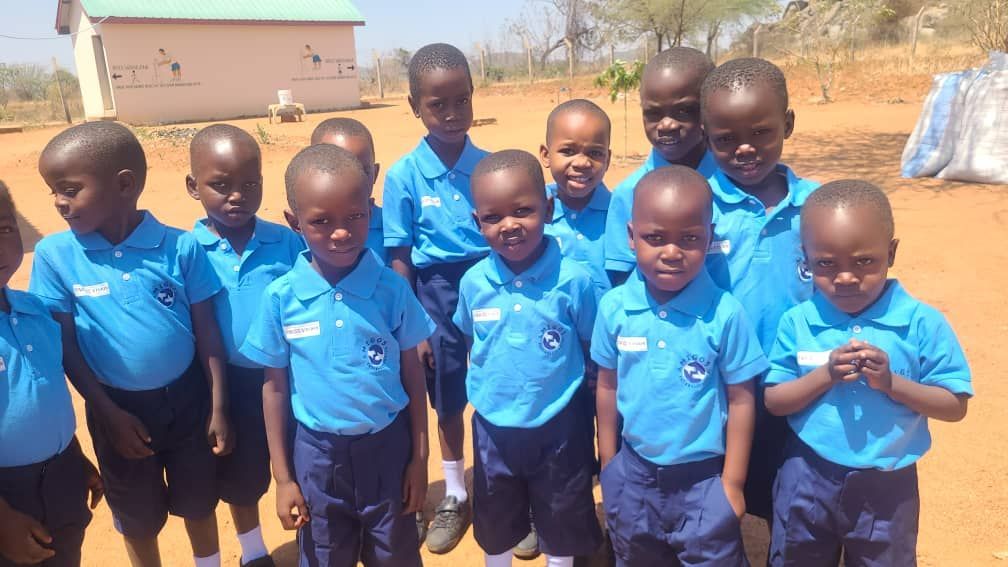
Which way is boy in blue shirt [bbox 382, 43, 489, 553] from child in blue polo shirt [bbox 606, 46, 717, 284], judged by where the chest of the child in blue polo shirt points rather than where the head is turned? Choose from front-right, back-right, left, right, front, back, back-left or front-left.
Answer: right

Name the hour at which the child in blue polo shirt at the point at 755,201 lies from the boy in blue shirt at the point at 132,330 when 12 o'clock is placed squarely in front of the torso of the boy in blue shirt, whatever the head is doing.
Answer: The child in blue polo shirt is roughly at 10 o'clock from the boy in blue shirt.

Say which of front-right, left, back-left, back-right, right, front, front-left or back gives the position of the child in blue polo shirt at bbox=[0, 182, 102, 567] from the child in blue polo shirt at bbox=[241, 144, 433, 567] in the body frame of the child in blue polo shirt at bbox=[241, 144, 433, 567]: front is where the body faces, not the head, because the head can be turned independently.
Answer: right

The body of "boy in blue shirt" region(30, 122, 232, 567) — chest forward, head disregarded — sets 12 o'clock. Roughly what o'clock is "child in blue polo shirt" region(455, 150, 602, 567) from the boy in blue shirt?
The child in blue polo shirt is roughly at 10 o'clock from the boy in blue shirt.

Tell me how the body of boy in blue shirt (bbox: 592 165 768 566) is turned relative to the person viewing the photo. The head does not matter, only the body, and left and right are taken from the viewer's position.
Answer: facing the viewer

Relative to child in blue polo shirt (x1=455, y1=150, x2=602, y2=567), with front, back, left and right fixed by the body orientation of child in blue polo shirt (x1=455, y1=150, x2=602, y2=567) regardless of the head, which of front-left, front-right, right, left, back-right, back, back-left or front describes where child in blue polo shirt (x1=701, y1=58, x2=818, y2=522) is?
left

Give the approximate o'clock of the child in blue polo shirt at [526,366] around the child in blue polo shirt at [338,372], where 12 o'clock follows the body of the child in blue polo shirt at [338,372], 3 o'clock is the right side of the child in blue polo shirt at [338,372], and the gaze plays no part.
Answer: the child in blue polo shirt at [526,366] is roughly at 9 o'clock from the child in blue polo shirt at [338,372].

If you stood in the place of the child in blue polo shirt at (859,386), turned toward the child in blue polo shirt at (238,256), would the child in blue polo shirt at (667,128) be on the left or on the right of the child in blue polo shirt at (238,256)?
right

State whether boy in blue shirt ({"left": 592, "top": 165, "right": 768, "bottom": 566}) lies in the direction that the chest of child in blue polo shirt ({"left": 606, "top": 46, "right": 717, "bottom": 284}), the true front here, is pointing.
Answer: yes

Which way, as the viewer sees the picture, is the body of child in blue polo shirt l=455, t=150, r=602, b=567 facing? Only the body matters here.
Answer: toward the camera

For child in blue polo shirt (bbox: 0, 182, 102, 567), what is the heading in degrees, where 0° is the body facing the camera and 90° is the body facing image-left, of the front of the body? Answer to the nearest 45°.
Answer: approximately 315°

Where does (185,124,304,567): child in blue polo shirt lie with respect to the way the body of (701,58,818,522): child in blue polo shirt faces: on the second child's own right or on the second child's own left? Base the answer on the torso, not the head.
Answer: on the second child's own right

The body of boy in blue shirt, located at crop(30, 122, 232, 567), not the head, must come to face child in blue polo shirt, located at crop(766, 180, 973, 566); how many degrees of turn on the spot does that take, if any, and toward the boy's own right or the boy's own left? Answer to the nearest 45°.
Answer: approximately 45° to the boy's own left
